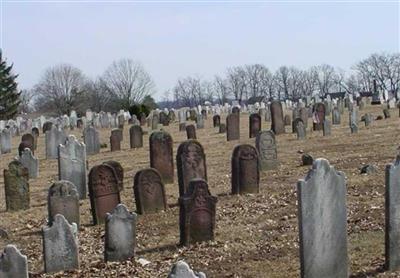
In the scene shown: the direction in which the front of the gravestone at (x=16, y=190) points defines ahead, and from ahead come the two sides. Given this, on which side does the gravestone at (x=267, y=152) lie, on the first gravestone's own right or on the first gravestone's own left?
on the first gravestone's own left

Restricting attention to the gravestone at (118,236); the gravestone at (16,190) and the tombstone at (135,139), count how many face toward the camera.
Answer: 3

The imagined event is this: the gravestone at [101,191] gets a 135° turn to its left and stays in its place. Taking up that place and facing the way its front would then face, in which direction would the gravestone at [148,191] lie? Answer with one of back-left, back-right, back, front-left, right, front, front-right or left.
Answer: right

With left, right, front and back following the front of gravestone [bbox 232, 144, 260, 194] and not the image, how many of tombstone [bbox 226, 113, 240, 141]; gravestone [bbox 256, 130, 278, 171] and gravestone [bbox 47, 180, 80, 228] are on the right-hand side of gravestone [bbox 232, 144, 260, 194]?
1

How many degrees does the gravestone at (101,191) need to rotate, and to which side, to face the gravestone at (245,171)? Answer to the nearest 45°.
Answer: approximately 45° to its left

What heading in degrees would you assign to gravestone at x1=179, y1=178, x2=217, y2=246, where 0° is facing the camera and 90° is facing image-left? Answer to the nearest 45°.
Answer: approximately 315°

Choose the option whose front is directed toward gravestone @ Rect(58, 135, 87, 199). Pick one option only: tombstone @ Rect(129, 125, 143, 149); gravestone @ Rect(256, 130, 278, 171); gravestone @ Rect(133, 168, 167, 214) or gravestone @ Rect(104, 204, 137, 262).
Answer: the tombstone

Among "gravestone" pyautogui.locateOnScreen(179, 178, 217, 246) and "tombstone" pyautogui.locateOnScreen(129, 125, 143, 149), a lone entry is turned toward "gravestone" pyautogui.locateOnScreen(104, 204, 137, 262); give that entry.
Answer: the tombstone

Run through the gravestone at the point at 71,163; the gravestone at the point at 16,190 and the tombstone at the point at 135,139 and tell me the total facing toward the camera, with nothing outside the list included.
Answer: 3

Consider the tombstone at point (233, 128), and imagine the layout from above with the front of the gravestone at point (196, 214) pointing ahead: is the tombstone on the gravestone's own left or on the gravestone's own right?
on the gravestone's own left

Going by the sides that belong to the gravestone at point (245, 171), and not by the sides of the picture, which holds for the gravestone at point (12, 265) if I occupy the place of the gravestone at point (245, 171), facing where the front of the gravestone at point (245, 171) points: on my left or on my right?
on my right

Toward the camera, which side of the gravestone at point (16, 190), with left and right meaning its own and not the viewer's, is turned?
front

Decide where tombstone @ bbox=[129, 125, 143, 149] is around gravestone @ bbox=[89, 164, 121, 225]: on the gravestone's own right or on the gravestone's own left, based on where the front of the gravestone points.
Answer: on the gravestone's own left

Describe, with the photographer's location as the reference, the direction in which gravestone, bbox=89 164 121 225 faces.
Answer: facing the viewer and to the right of the viewer

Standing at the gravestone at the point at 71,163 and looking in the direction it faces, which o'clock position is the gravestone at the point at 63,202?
the gravestone at the point at 63,202 is roughly at 12 o'clock from the gravestone at the point at 71,163.
